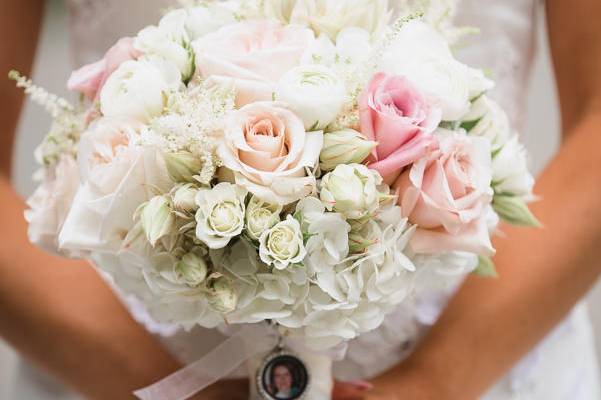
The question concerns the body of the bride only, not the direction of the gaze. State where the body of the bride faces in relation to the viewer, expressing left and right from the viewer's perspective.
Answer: facing the viewer
